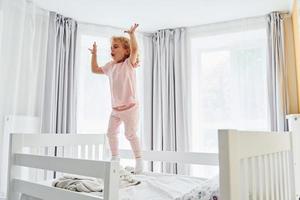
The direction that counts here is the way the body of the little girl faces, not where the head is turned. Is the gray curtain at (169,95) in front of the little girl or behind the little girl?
behind

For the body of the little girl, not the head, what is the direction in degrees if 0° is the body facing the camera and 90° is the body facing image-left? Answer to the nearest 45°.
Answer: approximately 45°

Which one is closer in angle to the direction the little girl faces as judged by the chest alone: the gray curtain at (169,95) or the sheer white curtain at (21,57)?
the sheer white curtain

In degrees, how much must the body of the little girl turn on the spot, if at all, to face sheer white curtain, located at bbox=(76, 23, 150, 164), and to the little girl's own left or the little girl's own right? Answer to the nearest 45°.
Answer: approximately 135° to the little girl's own right

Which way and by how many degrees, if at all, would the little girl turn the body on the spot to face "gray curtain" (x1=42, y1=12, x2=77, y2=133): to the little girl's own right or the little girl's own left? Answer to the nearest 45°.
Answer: approximately 90° to the little girl's own right
